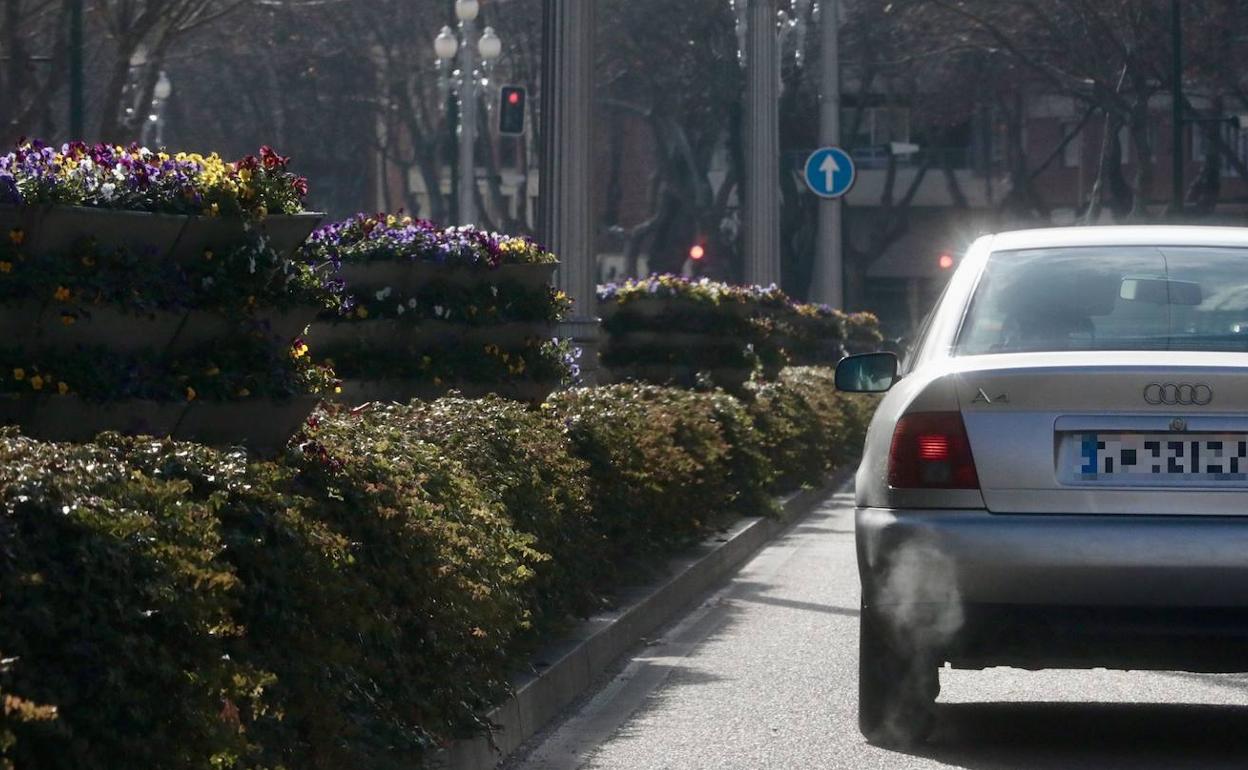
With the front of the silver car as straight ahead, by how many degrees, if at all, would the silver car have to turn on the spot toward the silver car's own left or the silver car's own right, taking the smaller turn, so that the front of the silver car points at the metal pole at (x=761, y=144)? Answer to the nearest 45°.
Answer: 0° — it already faces it

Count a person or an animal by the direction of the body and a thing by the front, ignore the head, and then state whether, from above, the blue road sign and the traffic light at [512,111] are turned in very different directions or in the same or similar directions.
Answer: same or similar directions

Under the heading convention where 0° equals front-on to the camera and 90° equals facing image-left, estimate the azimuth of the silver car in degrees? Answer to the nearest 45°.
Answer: approximately 180°

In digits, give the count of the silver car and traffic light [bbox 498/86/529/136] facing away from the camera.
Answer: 1

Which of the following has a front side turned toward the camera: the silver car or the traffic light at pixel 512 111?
the traffic light

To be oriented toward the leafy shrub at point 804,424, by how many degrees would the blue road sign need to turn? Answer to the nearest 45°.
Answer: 0° — it already faces it

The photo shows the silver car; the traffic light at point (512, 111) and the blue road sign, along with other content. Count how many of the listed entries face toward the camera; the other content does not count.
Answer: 2

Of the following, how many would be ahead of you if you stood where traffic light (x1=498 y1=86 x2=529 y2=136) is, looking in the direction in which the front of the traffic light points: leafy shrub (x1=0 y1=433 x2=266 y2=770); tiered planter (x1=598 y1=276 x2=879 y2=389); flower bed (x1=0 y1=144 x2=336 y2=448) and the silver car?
4

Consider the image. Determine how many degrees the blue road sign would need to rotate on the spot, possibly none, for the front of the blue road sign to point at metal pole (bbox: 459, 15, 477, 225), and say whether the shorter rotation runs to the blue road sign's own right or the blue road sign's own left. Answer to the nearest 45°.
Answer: approximately 135° to the blue road sign's own right

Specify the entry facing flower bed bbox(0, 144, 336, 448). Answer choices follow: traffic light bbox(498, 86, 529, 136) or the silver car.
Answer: the traffic light

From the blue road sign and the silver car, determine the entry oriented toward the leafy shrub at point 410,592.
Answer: the blue road sign

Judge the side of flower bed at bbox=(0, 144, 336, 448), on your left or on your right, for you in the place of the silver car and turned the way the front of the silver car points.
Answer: on your left

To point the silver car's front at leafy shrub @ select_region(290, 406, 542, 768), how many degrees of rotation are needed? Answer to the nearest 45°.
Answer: approximately 90° to its left

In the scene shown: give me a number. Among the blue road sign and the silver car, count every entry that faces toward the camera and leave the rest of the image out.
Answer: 1

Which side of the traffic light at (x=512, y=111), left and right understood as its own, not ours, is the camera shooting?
front

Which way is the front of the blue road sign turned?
toward the camera

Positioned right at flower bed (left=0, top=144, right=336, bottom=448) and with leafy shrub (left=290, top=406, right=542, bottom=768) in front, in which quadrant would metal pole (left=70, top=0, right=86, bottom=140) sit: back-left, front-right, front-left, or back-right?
back-left

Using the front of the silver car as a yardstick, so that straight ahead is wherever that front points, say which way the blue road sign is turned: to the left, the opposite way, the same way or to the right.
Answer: the opposite way
